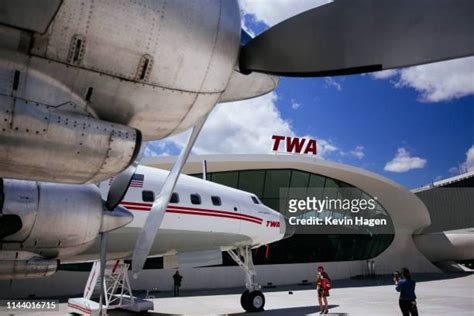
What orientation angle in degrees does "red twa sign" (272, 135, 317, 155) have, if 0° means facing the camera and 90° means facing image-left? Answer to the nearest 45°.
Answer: approximately 0°

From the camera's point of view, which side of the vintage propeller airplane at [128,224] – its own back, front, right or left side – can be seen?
right

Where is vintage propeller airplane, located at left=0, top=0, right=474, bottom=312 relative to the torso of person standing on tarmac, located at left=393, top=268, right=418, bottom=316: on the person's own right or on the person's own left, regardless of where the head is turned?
on the person's own left

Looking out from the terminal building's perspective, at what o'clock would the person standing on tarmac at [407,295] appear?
The person standing on tarmac is roughly at 12 o'clock from the terminal building.

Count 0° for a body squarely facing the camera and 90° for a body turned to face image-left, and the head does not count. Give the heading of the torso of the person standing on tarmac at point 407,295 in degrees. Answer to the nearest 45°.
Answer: approximately 135°

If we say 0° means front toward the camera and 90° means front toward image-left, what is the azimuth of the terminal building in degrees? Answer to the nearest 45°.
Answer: approximately 0°

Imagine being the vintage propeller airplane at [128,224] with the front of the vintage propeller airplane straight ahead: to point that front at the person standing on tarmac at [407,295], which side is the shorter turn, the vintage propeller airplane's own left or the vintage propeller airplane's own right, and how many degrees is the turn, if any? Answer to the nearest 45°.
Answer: approximately 45° to the vintage propeller airplane's own right

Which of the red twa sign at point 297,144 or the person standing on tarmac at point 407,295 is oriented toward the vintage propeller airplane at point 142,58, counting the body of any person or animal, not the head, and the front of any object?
the red twa sign

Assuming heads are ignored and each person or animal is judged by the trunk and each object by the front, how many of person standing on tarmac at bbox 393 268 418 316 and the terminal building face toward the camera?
1

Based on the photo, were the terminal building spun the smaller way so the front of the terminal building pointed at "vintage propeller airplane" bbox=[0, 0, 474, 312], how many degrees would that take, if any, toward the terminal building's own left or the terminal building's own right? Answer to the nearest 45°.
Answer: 0° — it already faces it

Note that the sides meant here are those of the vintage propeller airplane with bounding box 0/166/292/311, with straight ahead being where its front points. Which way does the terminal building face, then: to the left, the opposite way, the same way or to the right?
to the right
